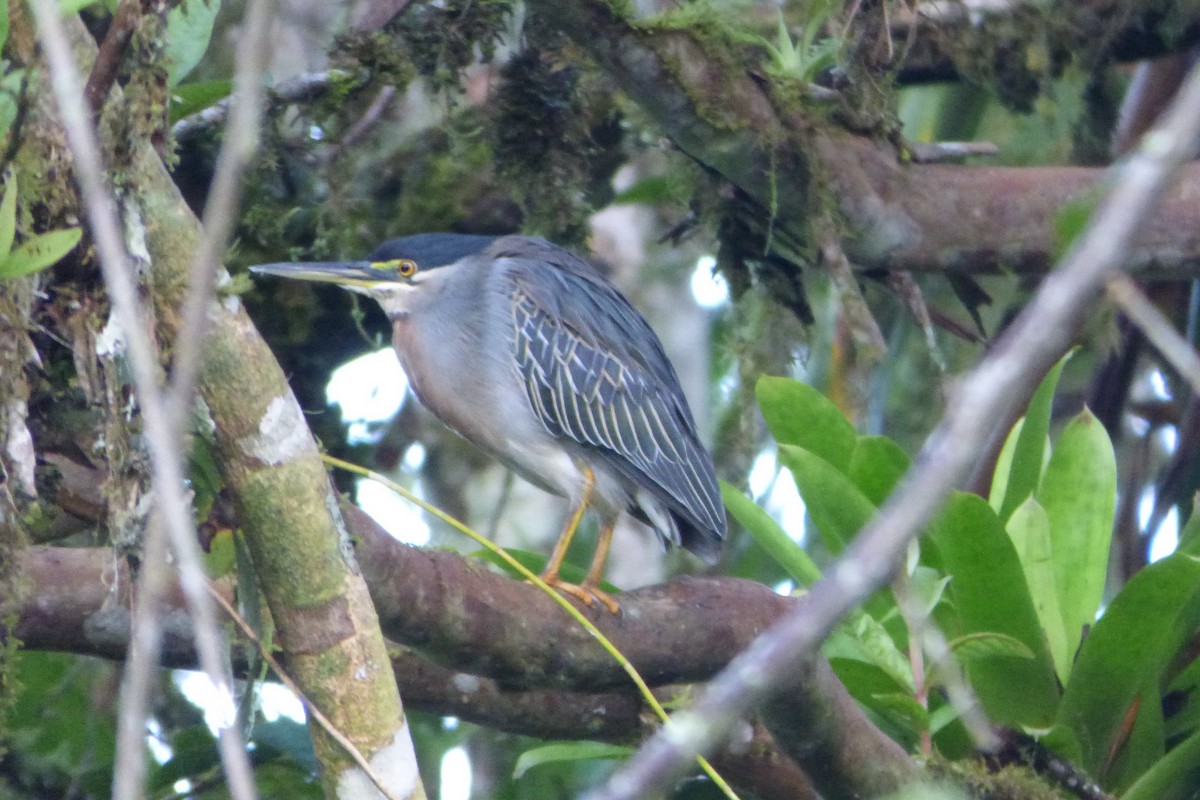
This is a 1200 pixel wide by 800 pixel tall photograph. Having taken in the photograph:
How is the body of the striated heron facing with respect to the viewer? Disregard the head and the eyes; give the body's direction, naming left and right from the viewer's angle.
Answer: facing to the left of the viewer

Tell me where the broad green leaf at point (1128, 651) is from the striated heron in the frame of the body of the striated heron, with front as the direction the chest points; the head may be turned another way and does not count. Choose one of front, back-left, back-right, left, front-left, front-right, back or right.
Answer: back-left

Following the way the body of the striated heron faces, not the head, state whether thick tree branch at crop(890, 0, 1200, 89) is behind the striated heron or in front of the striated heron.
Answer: behind

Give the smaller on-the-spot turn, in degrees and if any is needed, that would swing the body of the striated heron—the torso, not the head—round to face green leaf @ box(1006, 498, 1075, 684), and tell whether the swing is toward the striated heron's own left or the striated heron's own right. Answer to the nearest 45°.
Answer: approximately 135° to the striated heron's own left

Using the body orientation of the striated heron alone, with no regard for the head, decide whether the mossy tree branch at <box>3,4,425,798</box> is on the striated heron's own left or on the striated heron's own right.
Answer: on the striated heron's own left
